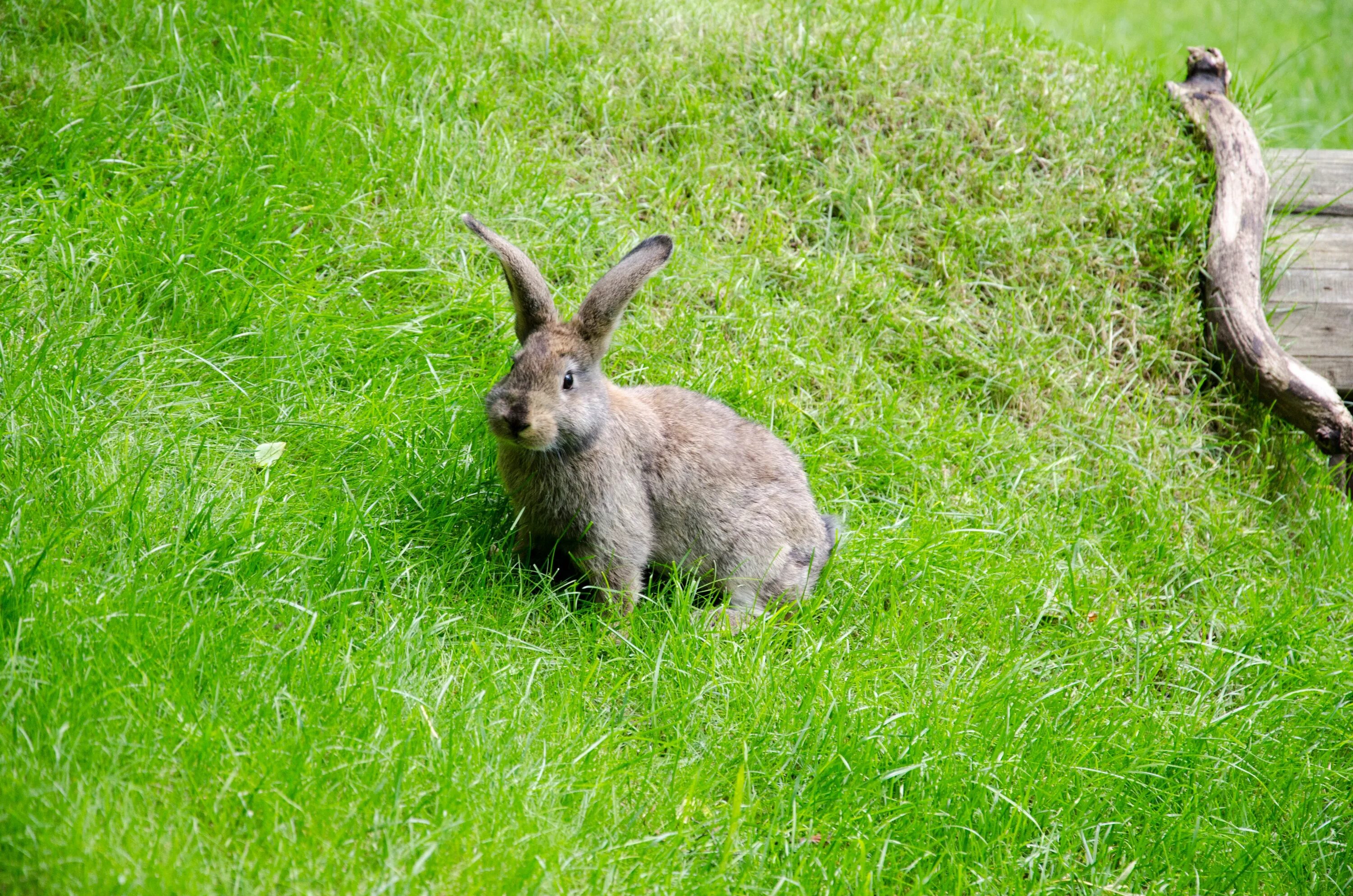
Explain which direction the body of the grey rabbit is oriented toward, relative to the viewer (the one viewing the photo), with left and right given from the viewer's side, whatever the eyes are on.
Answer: facing the viewer and to the left of the viewer

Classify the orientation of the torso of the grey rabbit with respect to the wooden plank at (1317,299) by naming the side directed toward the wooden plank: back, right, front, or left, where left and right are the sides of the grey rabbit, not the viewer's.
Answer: back

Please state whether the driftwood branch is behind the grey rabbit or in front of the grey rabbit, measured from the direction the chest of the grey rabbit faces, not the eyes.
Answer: behind

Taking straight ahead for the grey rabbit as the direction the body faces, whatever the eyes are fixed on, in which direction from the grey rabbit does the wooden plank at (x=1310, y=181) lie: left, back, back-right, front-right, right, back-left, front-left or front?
back
